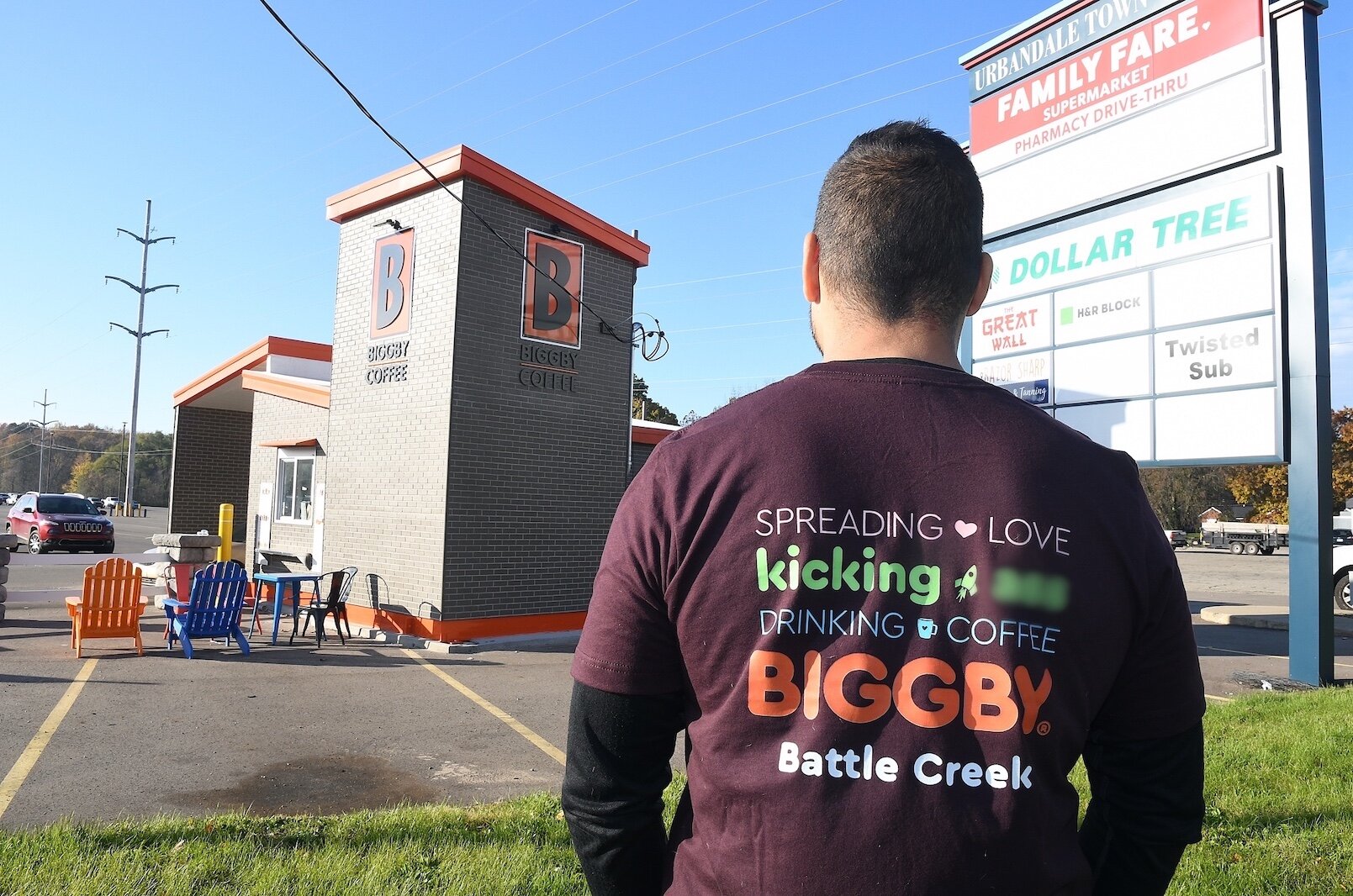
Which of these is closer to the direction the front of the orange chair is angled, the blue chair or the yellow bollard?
the yellow bollard

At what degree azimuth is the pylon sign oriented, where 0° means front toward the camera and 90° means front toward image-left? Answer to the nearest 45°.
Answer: approximately 45°

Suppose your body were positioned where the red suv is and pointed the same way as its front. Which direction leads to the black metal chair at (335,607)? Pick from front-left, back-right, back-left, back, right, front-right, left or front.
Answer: front-right

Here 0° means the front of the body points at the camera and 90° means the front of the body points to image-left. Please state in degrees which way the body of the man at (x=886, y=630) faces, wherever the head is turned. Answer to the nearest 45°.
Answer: approximately 180°

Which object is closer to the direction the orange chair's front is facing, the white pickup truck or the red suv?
the red suv

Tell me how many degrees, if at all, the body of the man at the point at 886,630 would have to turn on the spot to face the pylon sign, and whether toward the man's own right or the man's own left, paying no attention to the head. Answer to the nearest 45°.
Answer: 0° — they already face it

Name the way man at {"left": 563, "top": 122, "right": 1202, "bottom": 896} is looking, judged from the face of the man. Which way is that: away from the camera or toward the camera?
away from the camera

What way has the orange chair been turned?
away from the camera

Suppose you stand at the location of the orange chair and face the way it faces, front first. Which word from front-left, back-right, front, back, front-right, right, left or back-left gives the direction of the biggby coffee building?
right

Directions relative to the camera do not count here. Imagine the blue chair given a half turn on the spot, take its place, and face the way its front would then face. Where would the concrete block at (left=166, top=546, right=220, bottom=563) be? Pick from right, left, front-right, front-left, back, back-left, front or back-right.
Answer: back-left
